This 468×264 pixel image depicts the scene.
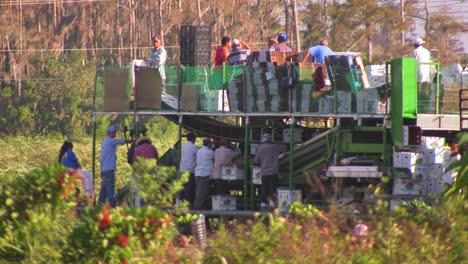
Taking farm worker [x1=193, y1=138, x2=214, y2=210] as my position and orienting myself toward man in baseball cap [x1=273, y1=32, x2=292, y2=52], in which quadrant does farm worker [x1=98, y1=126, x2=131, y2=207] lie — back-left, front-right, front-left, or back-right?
back-left

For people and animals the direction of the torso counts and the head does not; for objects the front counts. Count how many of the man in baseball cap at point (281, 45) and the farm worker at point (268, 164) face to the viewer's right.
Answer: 0

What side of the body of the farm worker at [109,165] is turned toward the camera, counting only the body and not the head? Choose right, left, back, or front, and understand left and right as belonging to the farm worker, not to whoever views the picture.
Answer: right

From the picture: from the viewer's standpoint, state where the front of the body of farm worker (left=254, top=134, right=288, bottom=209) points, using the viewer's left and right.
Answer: facing away from the viewer

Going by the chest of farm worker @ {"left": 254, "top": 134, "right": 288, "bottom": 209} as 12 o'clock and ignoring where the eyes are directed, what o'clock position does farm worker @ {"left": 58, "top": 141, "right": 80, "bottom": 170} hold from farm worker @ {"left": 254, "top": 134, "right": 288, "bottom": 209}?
farm worker @ {"left": 58, "top": 141, "right": 80, "bottom": 170} is roughly at 9 o'clock from farm worker @ {"left": 254, "top": 134, "right": 288, "bottom": 209}.

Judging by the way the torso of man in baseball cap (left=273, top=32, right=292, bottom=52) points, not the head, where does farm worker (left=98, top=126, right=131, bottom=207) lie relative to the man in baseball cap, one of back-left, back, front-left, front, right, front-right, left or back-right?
left

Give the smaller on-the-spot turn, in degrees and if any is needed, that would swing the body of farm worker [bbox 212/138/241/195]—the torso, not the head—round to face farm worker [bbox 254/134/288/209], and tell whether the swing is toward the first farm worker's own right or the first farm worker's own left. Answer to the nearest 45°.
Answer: approximately 45° to the first farm worker's own right

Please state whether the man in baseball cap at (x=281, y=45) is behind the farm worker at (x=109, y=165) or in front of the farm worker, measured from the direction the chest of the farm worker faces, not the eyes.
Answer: in front

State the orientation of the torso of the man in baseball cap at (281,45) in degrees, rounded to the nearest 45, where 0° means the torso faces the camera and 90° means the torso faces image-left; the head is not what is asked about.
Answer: approximately 180°

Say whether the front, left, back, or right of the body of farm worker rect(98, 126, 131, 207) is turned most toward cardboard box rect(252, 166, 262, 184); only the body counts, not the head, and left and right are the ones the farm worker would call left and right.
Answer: front
